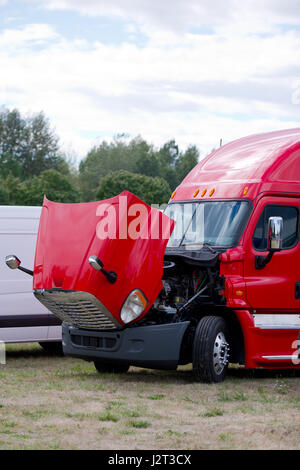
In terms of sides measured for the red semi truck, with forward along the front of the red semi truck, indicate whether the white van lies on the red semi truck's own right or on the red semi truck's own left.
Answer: on the red semi truck's own right

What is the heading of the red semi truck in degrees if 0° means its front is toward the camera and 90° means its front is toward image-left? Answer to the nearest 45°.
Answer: approximately 45°
